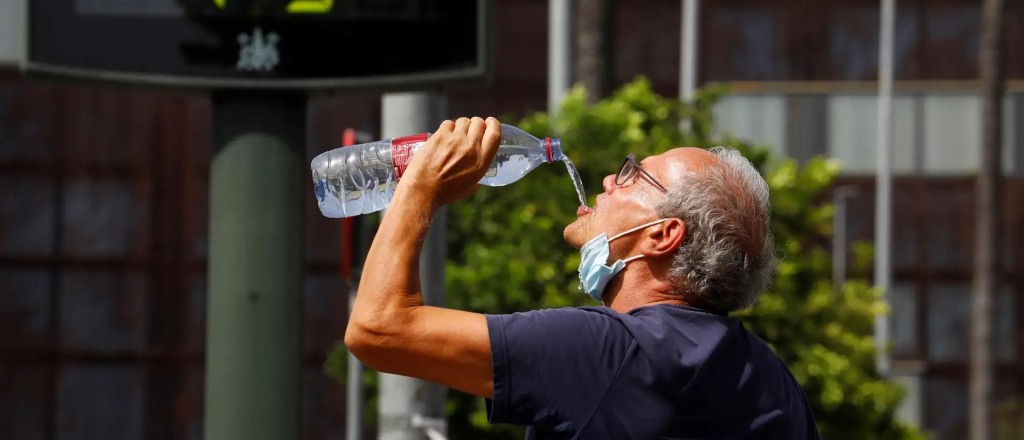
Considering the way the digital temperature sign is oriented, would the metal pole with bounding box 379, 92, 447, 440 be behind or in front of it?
behind

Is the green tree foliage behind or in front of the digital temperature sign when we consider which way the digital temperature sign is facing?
behind

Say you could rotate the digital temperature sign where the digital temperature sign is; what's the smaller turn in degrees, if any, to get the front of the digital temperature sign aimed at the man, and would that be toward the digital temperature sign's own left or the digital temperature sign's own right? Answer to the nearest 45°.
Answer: approximately 45° to the digital temperature sign's own left

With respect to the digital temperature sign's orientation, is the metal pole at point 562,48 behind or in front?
behind

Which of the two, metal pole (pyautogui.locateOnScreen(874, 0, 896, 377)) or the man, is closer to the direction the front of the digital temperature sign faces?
the man

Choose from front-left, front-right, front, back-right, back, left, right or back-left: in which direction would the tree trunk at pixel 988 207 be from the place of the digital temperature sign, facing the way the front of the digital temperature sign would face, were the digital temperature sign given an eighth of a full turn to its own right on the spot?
back

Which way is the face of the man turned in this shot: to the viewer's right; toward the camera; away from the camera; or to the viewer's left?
to the viewer's left

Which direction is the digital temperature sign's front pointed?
toward the camera

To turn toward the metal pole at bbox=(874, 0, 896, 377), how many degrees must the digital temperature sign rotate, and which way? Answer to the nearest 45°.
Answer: approximately 135° to its left
